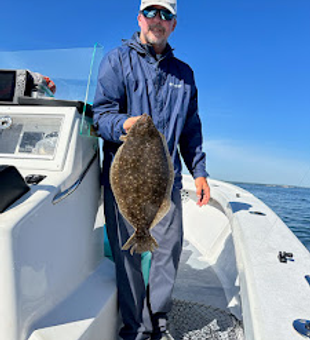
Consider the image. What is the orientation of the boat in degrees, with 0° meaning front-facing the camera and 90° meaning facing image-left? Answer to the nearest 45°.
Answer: approximately 180°
